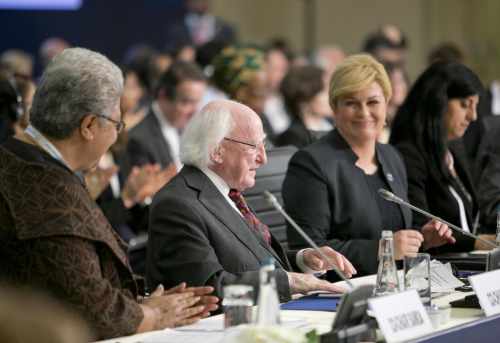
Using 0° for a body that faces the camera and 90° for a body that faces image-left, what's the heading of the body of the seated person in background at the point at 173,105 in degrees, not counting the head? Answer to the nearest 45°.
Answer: approximately 315°

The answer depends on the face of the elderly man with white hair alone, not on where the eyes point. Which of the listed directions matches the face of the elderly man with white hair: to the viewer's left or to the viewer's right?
to the viewer's right

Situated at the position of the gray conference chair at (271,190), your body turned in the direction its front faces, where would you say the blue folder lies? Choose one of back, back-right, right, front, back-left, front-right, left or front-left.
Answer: front-right

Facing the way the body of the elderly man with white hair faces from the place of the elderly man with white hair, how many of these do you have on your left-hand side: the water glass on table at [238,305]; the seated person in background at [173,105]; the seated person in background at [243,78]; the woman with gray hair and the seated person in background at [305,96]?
3

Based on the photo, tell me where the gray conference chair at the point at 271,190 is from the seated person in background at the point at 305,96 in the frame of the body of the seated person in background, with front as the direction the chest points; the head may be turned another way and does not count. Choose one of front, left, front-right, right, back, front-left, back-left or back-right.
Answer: right

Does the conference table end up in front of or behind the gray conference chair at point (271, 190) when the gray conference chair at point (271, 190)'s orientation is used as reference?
in front

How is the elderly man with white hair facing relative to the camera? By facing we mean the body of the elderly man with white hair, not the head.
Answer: to the viewer's right

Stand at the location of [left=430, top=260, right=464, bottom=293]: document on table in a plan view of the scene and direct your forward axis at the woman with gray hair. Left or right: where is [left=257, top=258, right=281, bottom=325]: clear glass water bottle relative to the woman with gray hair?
left

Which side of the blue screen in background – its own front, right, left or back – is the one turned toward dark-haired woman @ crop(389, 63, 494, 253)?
front

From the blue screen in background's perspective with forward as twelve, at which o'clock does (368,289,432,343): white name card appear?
The white name card is roughly at 12 o'clock from the blue screen in background.

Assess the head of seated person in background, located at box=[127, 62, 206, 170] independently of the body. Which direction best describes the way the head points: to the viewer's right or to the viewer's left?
to the viewer's right

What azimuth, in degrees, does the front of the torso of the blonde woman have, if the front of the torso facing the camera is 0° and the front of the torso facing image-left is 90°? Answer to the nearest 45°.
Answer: approximately 315°
